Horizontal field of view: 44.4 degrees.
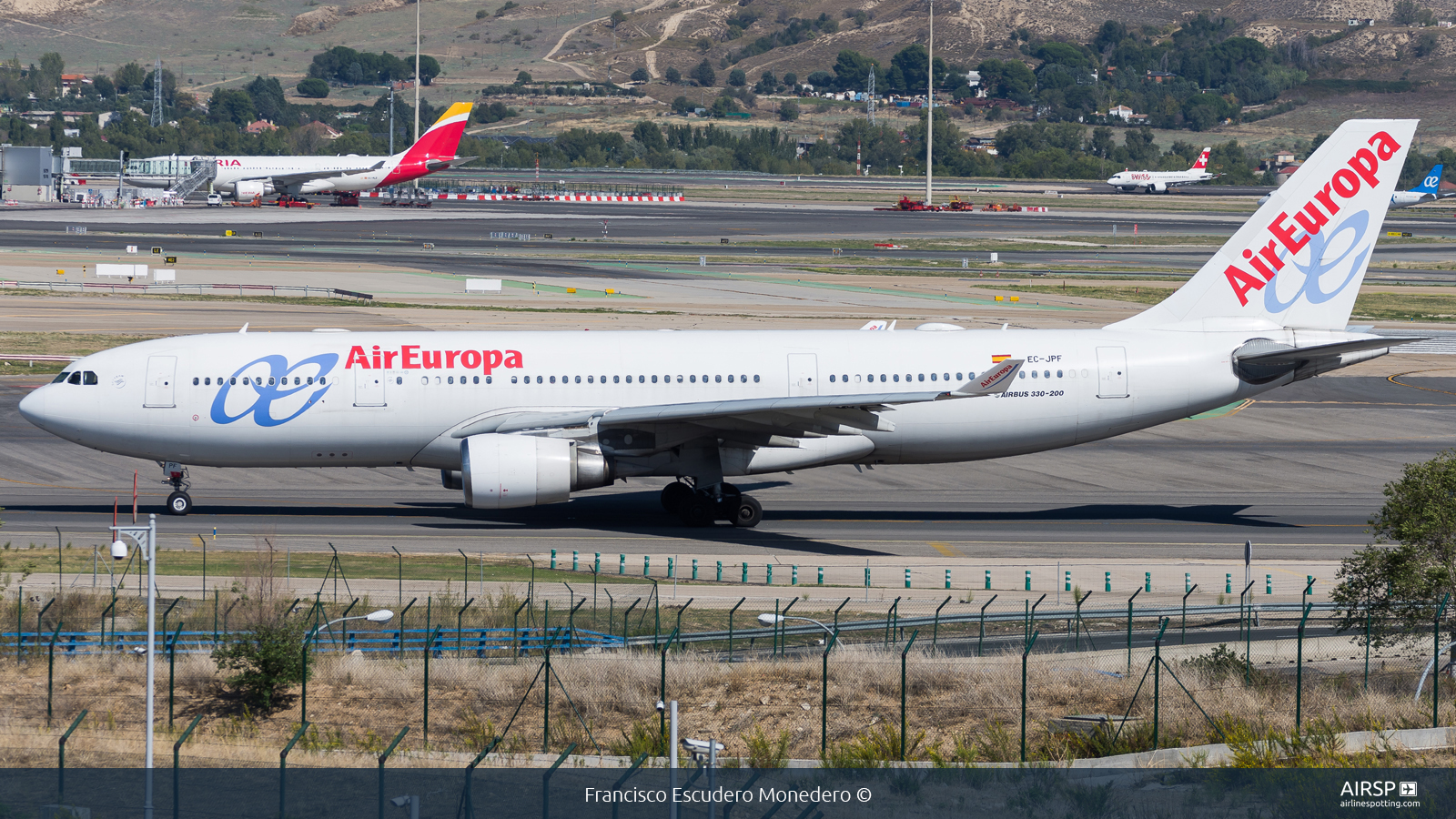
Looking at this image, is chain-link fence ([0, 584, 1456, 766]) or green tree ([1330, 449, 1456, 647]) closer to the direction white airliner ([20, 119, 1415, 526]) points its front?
the chain-link fence

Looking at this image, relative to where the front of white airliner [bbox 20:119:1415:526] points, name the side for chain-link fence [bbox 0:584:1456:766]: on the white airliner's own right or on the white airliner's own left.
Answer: on the white airliner's own left

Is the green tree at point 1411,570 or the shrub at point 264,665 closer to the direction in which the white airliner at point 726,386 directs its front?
the shrub

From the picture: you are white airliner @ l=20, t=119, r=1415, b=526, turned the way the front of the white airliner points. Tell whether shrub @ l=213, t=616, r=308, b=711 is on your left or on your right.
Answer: on your left

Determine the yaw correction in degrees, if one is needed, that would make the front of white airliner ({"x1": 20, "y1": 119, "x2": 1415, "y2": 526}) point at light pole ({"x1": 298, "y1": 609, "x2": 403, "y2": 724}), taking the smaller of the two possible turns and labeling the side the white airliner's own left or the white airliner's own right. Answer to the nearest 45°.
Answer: approximately 45° to the white airliner's own left

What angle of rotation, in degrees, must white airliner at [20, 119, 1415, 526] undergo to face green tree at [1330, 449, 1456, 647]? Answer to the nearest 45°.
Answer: approximately 135° to its left

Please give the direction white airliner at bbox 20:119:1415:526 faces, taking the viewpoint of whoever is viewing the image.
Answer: facing to the left of the viewer

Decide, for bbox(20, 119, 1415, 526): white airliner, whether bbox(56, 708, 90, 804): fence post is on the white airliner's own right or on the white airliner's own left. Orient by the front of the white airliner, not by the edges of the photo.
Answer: on the white airliner's own left
